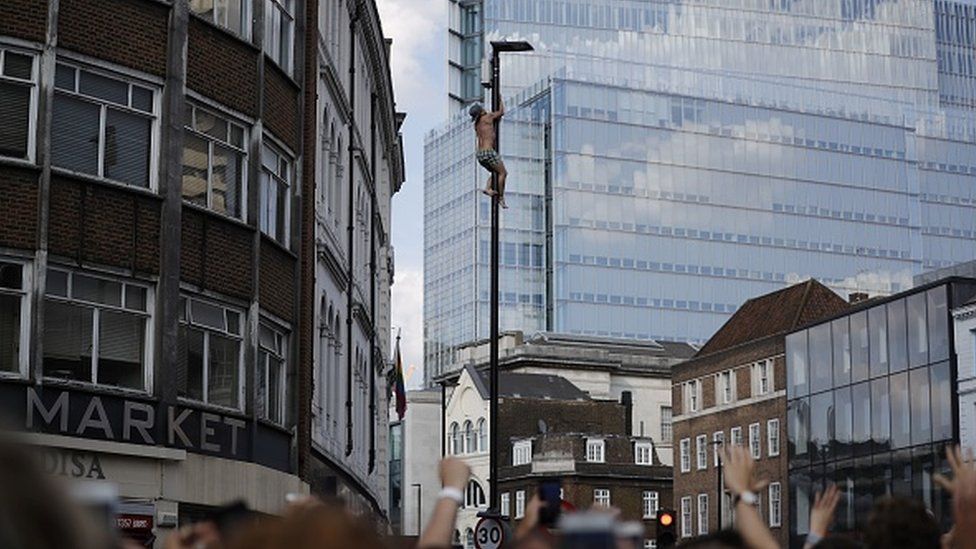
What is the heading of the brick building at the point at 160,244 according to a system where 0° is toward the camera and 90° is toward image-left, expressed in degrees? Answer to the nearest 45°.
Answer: approximately 315°

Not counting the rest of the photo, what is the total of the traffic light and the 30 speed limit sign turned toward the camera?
2

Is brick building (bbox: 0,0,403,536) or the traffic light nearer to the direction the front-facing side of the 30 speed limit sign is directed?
the brick building

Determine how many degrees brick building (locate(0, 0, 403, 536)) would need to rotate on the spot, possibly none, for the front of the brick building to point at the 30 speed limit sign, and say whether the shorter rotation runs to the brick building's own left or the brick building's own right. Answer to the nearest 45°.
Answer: approximately 45° to the brick building's own left

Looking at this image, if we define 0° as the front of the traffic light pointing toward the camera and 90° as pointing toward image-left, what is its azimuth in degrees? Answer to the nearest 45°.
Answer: approximately 0°

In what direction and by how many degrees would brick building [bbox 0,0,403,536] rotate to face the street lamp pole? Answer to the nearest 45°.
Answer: approximately 90° to its left

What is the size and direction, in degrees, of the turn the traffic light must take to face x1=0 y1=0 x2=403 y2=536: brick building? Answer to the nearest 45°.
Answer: approximately 45° to its right

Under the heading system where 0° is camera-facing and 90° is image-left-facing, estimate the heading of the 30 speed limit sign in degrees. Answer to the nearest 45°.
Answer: approximately 0°

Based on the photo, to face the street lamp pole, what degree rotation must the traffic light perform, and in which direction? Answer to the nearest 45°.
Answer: approximately 45° to its right

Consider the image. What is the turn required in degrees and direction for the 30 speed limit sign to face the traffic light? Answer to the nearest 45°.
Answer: approximately 135° to its left
